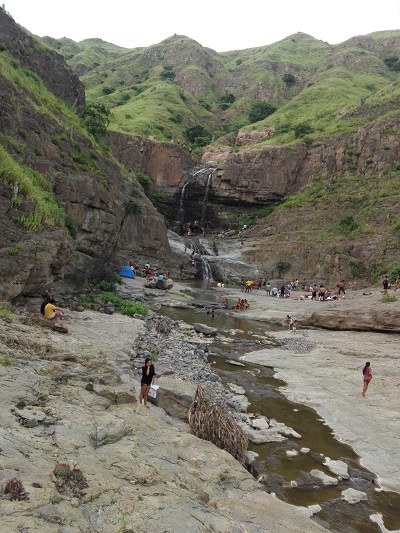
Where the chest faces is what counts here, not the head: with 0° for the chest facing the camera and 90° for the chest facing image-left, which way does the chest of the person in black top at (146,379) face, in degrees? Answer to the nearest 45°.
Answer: approximately 0°

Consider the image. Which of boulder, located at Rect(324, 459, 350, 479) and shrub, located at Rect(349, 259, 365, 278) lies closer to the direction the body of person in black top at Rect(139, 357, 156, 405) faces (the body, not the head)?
the boulder

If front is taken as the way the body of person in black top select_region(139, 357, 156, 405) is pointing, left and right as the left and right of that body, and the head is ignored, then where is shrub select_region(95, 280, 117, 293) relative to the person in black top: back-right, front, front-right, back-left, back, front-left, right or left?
back

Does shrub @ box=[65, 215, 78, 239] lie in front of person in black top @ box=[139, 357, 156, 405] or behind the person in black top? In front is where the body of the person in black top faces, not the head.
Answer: behind

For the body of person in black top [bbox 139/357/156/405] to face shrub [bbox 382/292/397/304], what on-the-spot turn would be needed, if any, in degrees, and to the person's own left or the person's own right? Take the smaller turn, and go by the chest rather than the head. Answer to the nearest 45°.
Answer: approximately 135° to the person's own left

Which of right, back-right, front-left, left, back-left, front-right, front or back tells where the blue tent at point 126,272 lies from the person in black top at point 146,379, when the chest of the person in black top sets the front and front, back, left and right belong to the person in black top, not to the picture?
back

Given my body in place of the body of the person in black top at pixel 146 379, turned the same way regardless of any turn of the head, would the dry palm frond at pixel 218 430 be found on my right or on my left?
on my left

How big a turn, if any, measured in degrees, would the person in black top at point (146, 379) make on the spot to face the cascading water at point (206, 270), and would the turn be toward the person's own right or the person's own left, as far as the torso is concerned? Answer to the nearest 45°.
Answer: approximately 180°

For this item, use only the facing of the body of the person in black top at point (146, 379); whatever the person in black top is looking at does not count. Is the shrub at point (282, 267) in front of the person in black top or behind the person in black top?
behind

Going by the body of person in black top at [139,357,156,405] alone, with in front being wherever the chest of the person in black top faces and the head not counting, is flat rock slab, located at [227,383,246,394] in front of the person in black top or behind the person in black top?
behind
